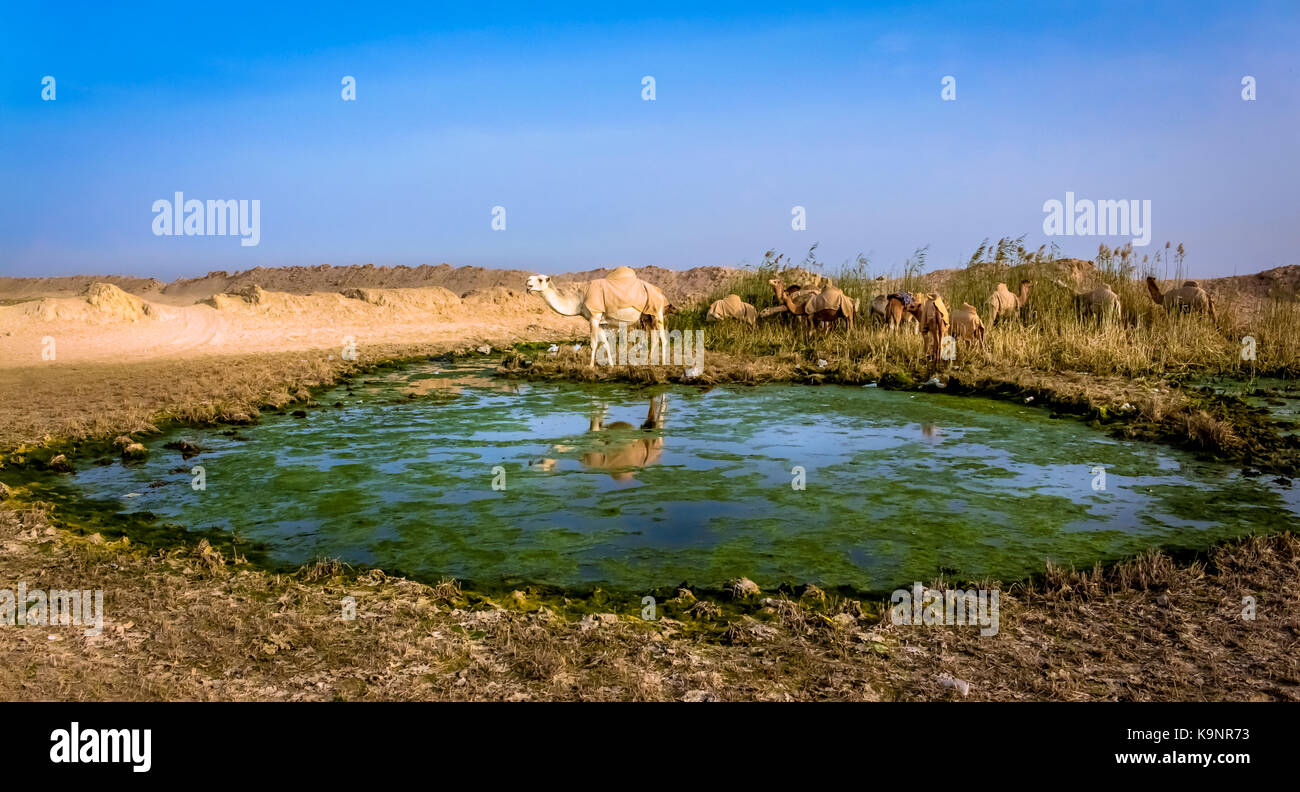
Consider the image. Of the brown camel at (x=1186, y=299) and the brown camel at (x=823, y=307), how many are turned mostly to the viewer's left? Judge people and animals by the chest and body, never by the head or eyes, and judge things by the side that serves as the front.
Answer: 2

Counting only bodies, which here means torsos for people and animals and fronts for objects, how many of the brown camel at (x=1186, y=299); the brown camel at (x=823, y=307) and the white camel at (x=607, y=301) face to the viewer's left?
3

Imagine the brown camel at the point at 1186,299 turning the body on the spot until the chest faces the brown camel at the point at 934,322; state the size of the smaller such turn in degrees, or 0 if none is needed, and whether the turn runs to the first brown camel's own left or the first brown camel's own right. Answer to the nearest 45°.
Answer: approximately 45° to the first brown camel's own left

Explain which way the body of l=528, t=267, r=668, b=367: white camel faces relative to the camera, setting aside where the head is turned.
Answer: to the viewer's left

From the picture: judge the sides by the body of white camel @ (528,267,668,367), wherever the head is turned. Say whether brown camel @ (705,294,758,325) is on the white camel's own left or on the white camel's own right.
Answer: on the white camel's own right

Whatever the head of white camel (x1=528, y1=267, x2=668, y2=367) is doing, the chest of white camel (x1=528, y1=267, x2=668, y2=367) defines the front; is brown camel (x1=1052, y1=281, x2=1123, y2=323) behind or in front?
behind

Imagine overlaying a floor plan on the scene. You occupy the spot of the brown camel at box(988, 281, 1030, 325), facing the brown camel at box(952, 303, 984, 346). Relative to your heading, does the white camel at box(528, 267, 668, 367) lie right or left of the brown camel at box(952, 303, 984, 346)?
right

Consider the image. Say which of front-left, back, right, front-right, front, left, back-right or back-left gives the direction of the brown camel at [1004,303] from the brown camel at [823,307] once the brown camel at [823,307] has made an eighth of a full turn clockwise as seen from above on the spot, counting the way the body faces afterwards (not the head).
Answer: back-right

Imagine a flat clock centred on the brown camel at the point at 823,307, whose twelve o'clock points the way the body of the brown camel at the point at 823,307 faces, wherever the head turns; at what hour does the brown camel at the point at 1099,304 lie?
the brown camel at the point at 1099,304 is roughly at 6 o'clock from the brown camel at the point at 823,307.

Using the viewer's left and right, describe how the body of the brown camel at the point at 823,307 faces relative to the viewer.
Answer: facing to the left of the viewer

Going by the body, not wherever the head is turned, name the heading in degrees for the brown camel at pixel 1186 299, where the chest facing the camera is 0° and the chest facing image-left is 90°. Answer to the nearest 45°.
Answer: approximately 90°

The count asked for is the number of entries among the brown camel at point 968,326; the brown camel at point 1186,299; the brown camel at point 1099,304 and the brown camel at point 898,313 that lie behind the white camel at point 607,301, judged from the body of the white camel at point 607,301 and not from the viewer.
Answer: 4
